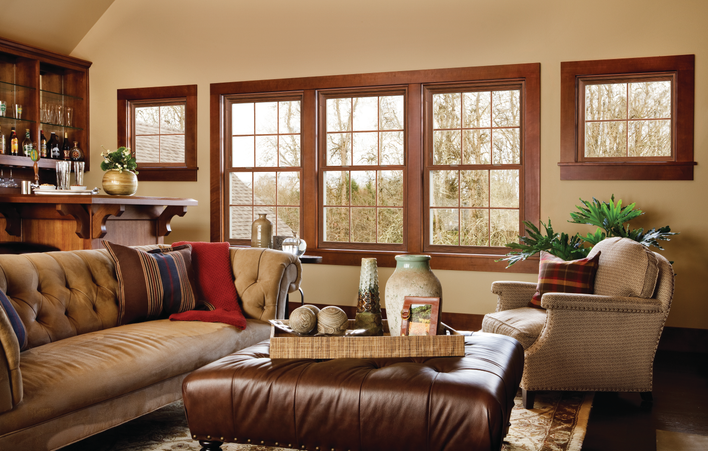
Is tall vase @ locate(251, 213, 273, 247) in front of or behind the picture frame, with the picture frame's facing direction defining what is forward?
behind

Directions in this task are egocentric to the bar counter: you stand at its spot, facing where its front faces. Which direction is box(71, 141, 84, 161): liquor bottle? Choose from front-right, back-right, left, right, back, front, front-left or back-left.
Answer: back

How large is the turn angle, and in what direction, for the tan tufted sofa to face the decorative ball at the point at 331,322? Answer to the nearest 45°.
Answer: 0° — it already faces it

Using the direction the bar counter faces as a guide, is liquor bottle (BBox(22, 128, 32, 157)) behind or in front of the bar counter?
behind

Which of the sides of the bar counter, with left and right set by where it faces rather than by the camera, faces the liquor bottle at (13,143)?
back

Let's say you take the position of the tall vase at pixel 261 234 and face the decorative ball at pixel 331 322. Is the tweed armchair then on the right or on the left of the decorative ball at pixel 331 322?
left

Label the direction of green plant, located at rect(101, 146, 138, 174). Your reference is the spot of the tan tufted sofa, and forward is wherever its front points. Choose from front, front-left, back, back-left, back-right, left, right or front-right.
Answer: back-left

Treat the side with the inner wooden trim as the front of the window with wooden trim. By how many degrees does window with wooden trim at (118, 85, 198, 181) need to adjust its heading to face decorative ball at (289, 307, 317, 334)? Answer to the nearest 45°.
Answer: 0° — it already faces it
